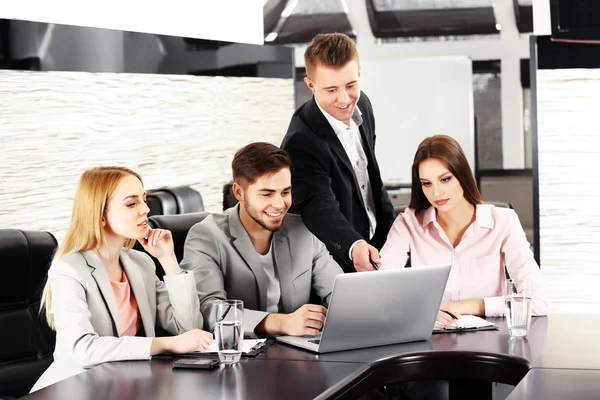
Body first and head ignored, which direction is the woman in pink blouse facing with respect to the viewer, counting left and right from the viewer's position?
facing the viewer

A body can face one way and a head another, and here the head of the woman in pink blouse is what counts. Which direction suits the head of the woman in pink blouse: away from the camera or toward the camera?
toward the camera

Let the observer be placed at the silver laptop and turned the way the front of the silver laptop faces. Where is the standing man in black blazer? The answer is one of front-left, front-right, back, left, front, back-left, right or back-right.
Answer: front-right

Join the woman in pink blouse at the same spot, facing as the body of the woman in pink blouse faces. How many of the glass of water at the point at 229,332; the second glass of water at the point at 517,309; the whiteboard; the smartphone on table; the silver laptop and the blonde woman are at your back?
1

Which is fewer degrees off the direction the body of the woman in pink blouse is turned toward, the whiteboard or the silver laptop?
the silver laptop

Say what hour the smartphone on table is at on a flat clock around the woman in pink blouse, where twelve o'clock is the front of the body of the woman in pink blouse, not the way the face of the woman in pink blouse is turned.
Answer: The smartphone on table is roughly at 1 o'clock from the woman in pink blouse.

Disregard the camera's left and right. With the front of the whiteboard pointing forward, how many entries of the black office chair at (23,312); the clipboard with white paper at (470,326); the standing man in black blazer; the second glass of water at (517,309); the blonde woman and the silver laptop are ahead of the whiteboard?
6

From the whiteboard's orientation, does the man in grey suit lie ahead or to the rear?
ahead

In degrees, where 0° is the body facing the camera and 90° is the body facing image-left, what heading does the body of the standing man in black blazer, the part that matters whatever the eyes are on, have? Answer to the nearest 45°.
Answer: approximately 315°

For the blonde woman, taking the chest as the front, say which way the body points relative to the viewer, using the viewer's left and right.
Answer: facing the viewer and to the right of the viewer

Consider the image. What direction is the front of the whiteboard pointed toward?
toward the camera

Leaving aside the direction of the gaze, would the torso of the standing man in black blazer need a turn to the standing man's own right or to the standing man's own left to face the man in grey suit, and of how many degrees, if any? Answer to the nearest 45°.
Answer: approximately 90° to the standing man's own right

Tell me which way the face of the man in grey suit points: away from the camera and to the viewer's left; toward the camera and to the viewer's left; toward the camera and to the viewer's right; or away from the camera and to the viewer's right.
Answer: toward the camera and to the viewer's right

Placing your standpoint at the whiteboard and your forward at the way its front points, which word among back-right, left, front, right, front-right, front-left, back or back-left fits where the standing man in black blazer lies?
front
